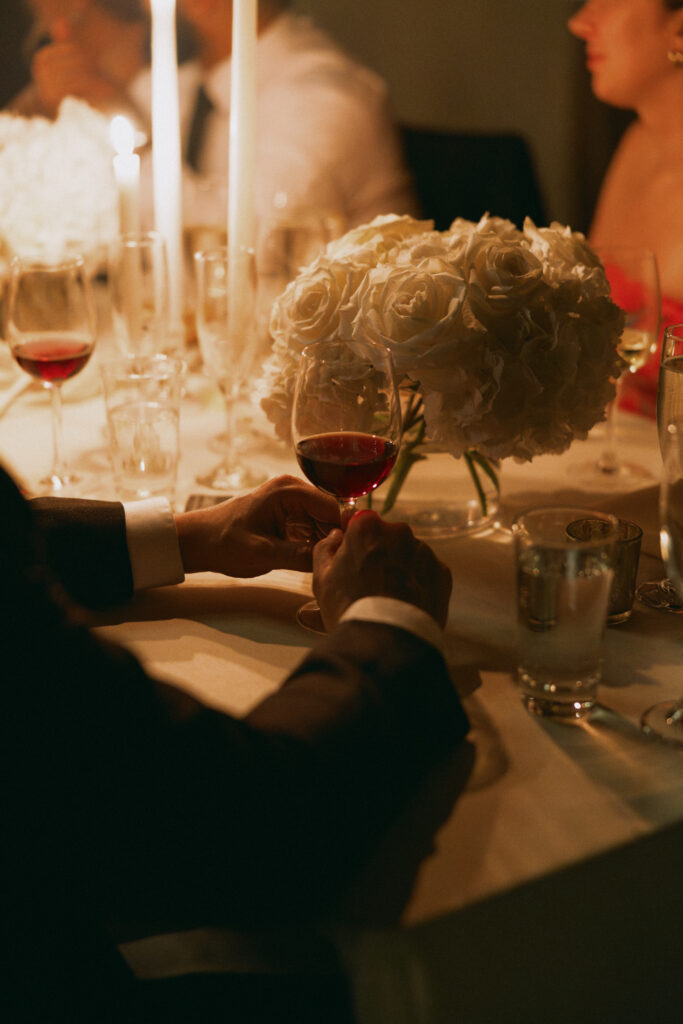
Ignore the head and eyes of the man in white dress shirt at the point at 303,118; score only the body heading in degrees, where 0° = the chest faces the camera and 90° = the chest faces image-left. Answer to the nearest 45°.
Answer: approximately 45°

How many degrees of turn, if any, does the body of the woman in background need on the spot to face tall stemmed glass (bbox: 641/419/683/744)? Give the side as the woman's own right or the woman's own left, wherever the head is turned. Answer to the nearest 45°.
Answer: approximately 45° to the woman's own left

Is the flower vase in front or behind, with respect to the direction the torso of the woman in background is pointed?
in front

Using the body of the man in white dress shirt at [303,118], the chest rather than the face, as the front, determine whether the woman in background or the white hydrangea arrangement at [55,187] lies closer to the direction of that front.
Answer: the white hydrangea arrangement

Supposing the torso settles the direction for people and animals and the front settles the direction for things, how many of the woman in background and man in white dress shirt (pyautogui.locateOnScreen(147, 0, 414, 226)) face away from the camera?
0

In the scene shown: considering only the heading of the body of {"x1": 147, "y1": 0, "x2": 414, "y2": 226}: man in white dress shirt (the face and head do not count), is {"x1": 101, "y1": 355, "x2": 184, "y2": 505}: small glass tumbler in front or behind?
in front

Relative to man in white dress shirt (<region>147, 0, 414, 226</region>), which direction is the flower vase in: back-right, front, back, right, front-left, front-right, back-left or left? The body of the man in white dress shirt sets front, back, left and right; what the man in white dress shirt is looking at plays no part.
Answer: front-left

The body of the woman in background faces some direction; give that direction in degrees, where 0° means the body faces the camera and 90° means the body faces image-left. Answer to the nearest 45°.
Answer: approximately 45°

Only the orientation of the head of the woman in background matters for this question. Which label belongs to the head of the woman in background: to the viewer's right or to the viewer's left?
to the viewer's left

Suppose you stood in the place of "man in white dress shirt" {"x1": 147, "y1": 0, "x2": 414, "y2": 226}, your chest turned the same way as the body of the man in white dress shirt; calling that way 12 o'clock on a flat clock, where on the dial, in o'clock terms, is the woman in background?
The woman in background is roughly at 9 o'clock from the man in white dress shirt.

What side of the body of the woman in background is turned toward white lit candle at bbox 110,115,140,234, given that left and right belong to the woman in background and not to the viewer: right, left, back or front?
front

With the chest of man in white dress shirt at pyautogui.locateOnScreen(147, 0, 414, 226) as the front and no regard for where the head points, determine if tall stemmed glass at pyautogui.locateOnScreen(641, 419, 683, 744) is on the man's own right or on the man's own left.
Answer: on the man's own left

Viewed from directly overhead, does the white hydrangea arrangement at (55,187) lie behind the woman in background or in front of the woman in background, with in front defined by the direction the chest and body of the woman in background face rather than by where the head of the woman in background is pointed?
in front
